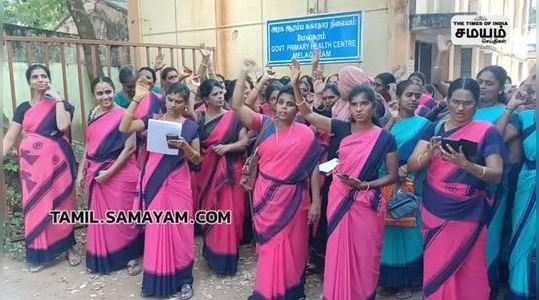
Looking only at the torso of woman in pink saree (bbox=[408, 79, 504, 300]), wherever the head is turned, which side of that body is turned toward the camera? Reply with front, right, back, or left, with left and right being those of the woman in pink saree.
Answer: front

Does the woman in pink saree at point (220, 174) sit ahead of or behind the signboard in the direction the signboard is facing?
ahead

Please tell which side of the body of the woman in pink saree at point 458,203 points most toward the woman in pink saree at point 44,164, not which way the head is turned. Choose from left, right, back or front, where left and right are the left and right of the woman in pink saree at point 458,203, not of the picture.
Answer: right

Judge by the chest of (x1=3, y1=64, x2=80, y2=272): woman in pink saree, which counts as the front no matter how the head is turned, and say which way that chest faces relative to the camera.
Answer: toward the camera

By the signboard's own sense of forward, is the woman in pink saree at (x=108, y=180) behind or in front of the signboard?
in front

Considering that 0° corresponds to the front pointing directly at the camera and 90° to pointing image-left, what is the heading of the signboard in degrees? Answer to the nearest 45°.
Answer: approximately 45°

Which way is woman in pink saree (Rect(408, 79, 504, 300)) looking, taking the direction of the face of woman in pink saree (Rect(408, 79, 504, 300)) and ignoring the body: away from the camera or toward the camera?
toward the camera

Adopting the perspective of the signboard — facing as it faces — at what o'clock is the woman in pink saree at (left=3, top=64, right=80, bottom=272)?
The woman in pink saree is roughly at 12 o'clock from the signboard.

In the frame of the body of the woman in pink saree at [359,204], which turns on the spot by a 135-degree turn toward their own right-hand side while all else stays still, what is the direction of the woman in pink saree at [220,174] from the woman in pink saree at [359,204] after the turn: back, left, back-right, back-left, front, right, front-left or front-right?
front-left

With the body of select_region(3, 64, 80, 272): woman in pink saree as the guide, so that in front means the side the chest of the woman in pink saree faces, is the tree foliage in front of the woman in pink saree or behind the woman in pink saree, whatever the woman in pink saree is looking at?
behind

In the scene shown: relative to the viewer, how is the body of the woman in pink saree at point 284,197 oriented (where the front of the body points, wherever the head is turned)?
toward the camera

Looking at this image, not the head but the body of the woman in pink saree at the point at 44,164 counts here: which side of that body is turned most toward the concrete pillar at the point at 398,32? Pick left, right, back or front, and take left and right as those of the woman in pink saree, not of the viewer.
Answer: left

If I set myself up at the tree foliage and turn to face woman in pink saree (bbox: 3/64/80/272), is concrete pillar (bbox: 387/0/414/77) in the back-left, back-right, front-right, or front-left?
front-left

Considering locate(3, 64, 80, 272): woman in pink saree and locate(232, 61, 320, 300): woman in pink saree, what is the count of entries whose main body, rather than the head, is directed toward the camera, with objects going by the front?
2

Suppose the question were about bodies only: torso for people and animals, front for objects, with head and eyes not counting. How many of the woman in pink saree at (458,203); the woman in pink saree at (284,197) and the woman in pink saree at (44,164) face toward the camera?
3

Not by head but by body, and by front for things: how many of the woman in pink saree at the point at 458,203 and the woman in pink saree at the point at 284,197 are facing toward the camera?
2

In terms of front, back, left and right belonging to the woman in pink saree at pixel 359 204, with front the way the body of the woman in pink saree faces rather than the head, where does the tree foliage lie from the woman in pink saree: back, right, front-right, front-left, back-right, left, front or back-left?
right

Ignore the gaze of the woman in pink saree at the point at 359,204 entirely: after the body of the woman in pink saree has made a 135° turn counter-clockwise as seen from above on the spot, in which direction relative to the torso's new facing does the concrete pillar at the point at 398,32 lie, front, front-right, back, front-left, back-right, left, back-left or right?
left
